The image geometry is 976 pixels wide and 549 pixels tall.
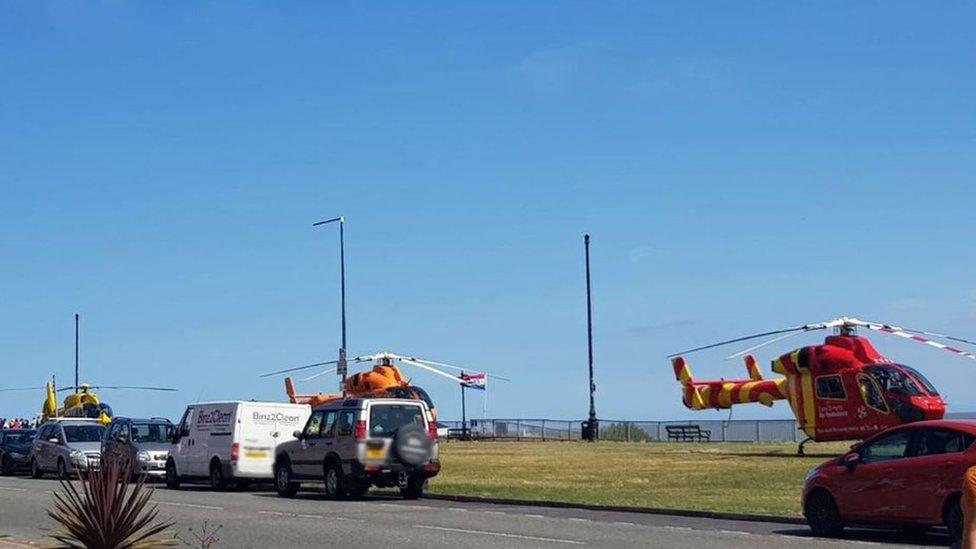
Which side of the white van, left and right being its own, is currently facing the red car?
back

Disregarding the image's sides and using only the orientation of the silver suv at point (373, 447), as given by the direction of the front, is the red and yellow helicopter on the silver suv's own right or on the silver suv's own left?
on the silver suv's own right

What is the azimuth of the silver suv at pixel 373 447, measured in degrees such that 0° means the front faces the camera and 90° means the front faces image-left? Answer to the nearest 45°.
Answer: approximately 135°

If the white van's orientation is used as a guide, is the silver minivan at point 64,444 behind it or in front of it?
in front

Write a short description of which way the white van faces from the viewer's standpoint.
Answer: facing away from the viewer and to the left of the viewer

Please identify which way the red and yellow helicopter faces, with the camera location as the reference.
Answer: facing the viewer and to the right of the viewer

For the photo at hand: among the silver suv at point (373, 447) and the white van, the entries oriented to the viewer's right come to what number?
0

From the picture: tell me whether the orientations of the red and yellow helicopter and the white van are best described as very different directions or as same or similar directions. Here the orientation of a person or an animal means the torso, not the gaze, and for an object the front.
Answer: very different directions

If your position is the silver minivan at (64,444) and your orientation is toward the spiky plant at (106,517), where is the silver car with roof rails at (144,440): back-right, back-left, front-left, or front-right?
front-left
